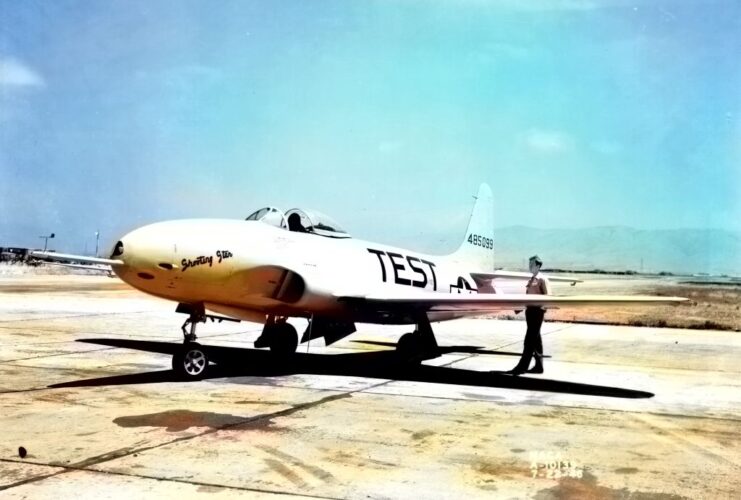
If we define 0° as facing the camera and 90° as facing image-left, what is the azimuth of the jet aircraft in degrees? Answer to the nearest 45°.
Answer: approximately 45°

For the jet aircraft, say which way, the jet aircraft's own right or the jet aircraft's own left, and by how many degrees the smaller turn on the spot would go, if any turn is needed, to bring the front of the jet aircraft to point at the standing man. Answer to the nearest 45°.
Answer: approximately 135° to the jet aircraft's own left
